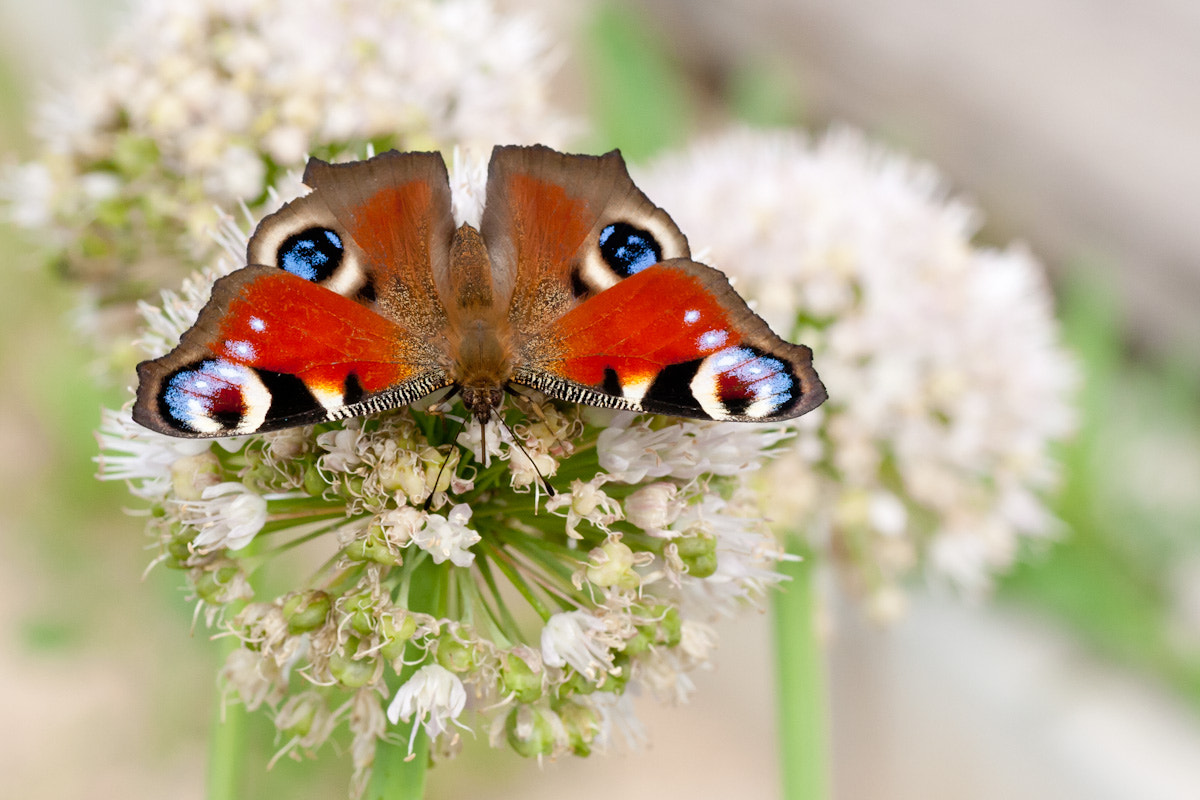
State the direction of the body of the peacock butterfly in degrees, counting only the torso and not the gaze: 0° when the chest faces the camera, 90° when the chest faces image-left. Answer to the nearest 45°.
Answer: approximately 0°

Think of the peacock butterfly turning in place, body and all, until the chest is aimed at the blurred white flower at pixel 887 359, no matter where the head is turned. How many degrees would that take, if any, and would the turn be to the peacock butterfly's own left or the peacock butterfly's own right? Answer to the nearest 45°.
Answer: approximately 135° to the peacock butterfly's own left
